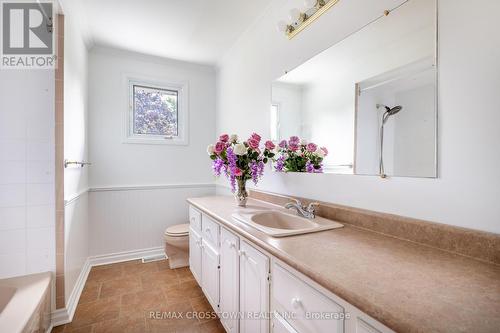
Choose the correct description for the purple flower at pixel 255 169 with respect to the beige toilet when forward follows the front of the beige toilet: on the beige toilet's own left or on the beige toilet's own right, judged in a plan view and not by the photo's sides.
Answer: on the beige toilet's own left

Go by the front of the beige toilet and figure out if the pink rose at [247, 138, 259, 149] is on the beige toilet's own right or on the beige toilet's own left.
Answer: on the beige toilet's own left

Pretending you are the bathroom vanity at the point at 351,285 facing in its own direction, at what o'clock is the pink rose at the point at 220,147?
The pink rose is roughly at 3 o'clock from the bathroom vanity.

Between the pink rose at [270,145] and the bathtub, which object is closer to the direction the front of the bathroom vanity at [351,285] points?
the bathtub
